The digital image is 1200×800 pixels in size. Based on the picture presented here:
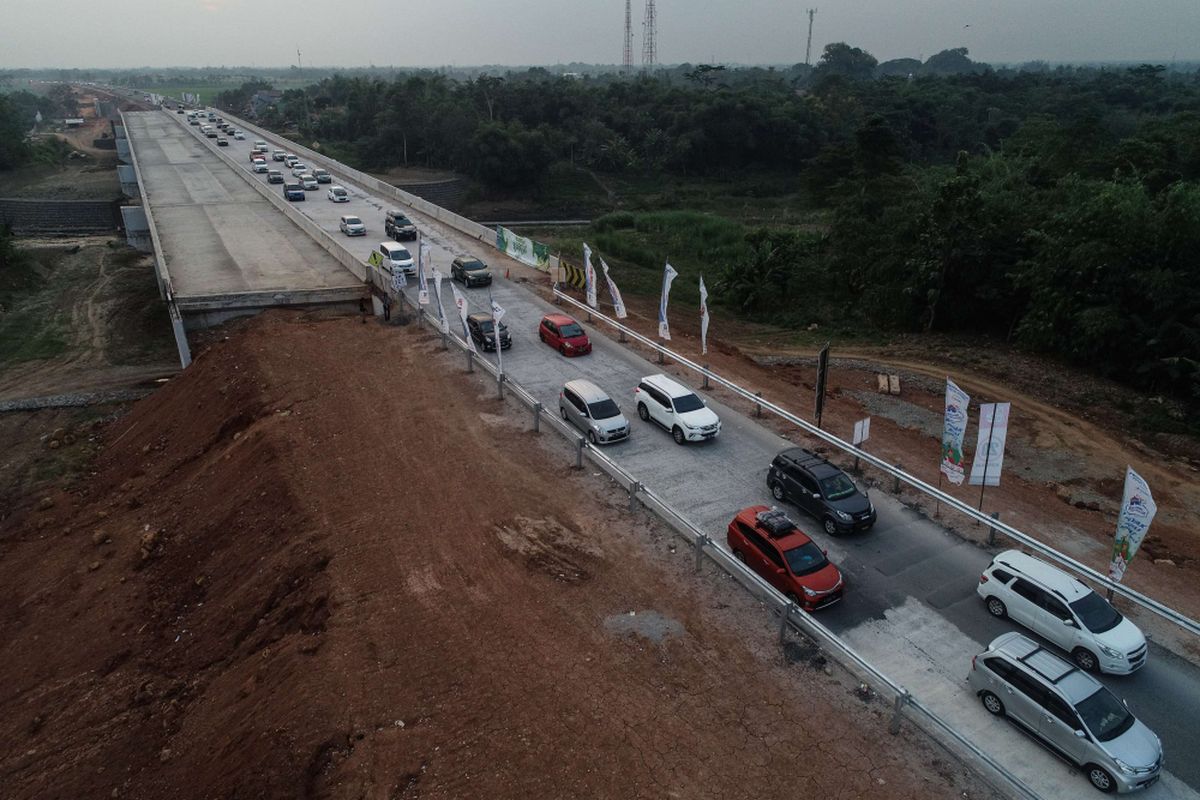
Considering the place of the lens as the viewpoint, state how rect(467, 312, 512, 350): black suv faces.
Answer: facing the viewer and to the right of the viewer

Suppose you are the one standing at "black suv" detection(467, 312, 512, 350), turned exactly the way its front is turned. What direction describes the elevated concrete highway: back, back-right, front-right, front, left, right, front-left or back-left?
back

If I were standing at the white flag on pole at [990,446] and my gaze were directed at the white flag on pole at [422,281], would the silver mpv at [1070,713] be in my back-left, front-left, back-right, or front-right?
back-left

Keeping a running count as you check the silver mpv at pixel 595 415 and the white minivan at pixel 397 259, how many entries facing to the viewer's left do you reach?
0

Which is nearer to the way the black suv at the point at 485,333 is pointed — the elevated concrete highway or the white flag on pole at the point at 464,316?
the white flag on pole

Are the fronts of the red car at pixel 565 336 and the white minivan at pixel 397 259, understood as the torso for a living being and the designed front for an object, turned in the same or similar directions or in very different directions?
same or similar directions

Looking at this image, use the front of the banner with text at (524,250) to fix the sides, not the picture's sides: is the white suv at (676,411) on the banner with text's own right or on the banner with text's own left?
on the banner with text's own left

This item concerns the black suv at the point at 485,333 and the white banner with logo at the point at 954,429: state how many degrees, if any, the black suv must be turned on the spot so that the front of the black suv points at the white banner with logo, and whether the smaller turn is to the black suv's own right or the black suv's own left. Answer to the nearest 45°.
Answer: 0° — it already faces it

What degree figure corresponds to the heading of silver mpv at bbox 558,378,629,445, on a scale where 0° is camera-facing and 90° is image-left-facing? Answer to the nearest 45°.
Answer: approximately 315°

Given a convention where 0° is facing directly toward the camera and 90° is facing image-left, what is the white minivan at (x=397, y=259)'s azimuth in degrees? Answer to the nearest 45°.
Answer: approximately 315°

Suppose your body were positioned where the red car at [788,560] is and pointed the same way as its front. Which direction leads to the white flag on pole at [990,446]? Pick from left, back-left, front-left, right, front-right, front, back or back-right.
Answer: left

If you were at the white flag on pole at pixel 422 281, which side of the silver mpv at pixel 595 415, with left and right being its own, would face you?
back

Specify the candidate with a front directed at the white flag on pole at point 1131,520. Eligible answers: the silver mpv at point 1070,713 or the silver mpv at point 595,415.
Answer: the silver mpv at point 595,415

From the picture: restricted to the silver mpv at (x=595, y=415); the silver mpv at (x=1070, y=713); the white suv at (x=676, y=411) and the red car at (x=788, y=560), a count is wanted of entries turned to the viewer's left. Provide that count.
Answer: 0

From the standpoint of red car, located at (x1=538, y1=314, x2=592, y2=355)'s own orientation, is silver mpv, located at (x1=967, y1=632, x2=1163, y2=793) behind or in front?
in front

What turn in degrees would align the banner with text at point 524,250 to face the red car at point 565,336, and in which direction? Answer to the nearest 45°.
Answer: approximately 45° to its left

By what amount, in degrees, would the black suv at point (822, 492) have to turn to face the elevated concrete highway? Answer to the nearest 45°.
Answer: approximately 180°

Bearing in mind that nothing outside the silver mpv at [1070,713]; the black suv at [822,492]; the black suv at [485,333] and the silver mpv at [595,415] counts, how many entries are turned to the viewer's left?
0

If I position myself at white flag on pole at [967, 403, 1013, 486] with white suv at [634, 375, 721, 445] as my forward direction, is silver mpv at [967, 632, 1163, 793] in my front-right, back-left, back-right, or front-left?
back-left
